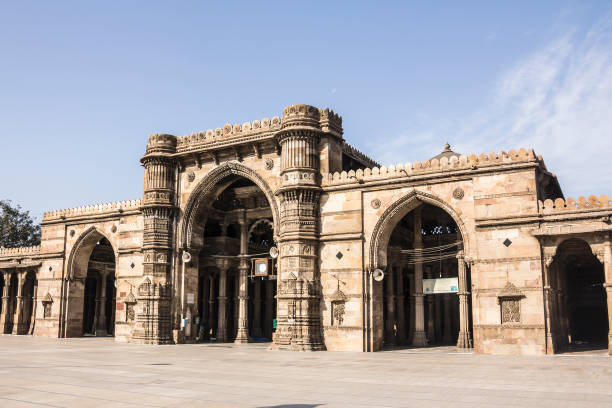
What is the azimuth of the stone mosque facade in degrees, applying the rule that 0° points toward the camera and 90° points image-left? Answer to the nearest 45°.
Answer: approximately 45°
